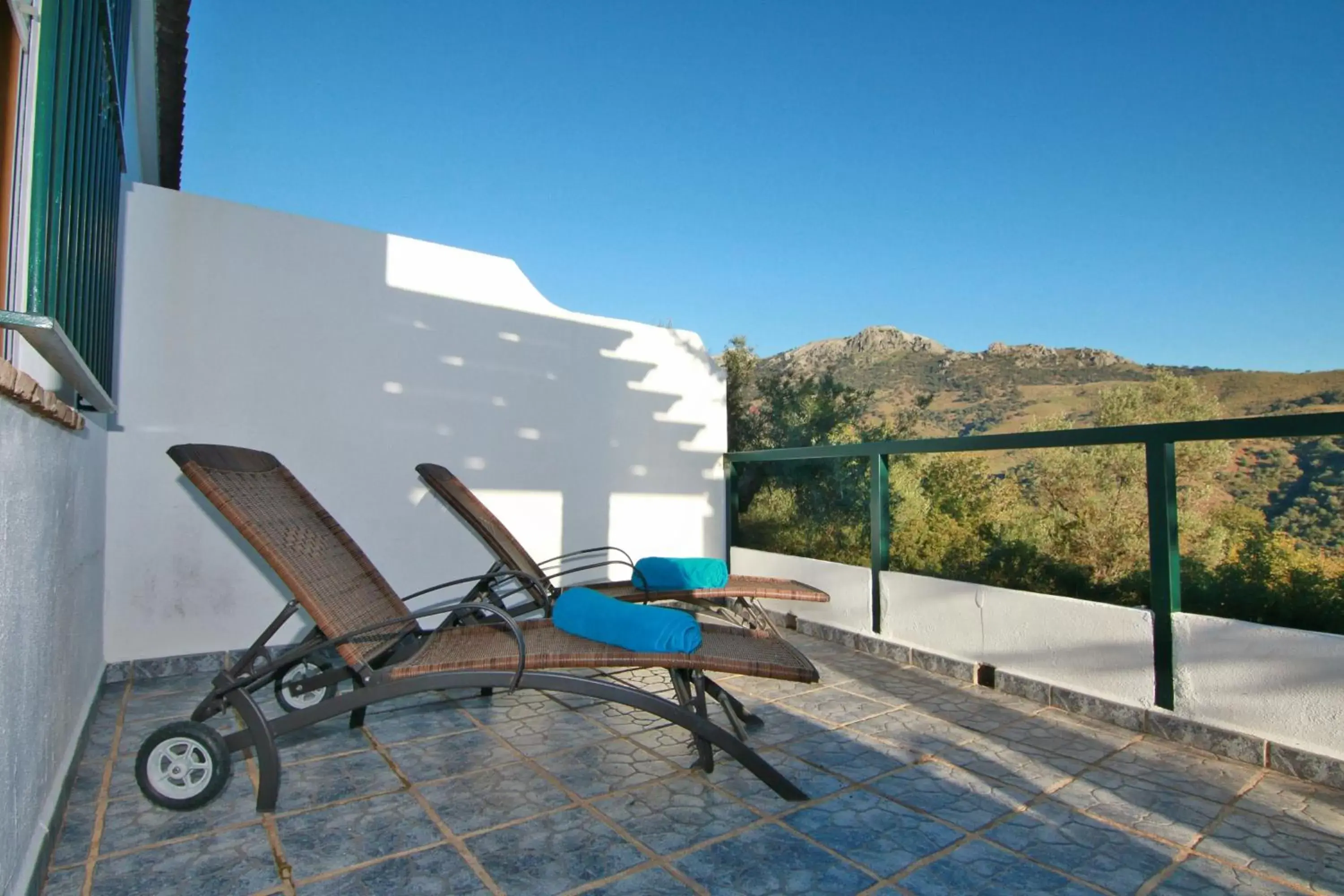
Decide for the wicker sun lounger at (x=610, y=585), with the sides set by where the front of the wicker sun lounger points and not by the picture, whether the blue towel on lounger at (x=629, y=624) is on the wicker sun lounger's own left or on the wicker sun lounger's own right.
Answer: on the wicker sun lounger's own right

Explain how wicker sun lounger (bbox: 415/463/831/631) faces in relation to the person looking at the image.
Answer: facing to the right of the viewer

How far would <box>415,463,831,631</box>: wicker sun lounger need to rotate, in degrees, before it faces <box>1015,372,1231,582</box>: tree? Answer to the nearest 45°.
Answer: approximately 45° to its left

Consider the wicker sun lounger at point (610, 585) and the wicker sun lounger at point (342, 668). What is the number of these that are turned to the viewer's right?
2

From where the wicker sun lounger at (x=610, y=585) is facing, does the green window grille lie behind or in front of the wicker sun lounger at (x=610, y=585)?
behind

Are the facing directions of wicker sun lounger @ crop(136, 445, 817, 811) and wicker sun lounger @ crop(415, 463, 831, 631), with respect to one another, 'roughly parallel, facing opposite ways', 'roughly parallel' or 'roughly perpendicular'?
roughly parallel

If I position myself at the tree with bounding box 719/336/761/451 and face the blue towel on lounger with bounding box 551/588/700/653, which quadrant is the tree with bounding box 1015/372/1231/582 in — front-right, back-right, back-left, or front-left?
front-left

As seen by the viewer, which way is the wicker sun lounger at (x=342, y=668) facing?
to the viewer's right

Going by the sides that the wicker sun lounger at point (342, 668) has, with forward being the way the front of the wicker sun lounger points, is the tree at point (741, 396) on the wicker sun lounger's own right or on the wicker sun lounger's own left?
on the wicker sun lounger's own left

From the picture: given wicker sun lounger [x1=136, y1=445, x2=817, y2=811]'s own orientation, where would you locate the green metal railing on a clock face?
The green metal railing is roughly at 12 o'clock from the wicker sun lounger.

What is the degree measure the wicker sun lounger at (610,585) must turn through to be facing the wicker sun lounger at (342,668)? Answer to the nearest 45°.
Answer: approximately 135° to its right

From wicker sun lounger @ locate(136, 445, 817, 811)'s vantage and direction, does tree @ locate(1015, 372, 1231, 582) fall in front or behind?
in front
